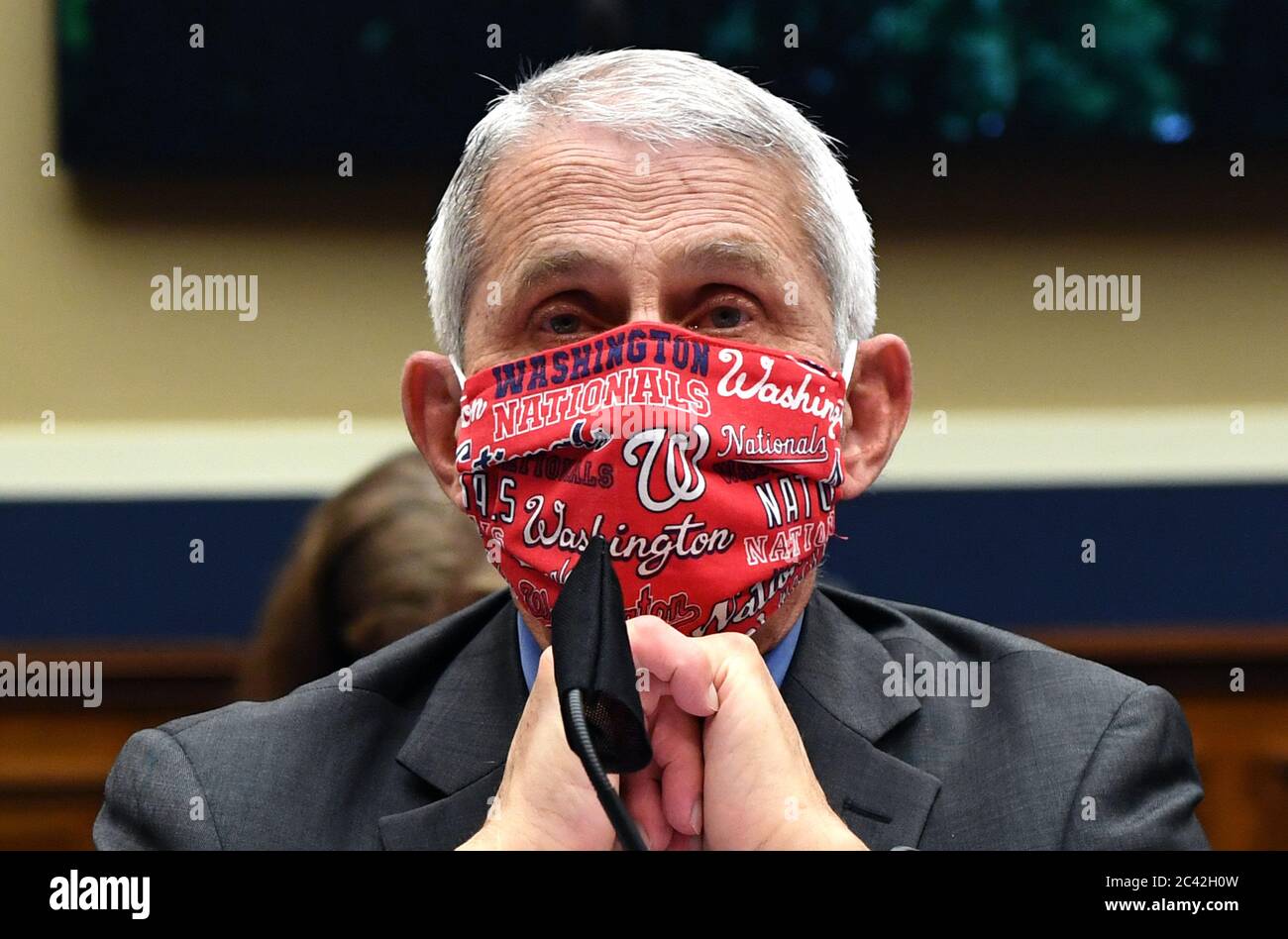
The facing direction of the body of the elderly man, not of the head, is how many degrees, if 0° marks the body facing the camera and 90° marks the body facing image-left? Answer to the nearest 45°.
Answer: approximately 0°

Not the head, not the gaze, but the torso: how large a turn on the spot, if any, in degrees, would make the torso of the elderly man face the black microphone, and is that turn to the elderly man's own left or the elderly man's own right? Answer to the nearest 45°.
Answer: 0° — they already face it

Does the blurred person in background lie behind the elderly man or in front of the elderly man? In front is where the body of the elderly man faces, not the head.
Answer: behind

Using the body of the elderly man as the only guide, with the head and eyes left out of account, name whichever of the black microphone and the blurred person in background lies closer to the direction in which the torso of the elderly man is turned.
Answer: the black microphone
